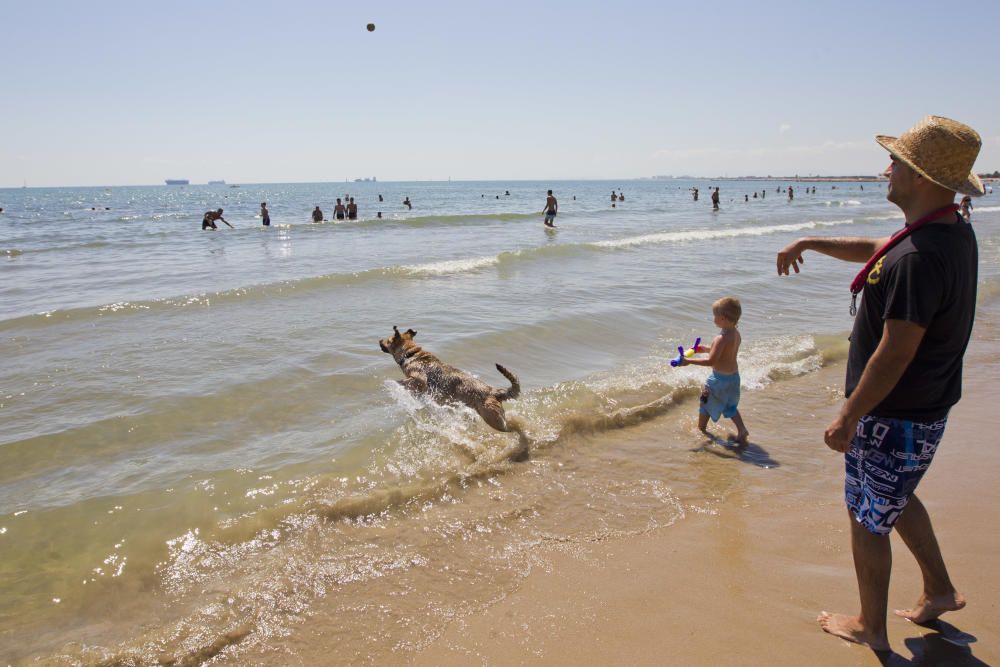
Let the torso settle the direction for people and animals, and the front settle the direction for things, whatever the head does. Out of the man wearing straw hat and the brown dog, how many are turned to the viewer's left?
2

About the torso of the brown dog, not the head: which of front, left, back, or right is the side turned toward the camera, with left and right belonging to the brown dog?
left

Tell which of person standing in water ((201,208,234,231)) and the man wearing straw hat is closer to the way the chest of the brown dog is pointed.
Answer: the person standing in water

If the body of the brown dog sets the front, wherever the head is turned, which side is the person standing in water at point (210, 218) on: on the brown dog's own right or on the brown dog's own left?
on the brown dog's own right

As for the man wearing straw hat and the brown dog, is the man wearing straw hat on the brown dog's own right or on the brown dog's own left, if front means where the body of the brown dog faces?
on the brown dog's own left

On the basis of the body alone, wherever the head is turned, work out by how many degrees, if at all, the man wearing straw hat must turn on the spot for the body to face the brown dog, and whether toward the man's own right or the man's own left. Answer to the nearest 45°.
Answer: approximately 45° to the man's own right

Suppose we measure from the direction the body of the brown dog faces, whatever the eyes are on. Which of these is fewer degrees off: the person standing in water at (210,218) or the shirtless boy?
the person standing in water

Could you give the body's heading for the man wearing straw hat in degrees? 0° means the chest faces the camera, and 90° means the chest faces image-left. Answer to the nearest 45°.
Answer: approximately 90°
